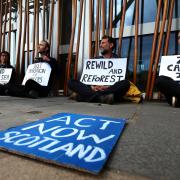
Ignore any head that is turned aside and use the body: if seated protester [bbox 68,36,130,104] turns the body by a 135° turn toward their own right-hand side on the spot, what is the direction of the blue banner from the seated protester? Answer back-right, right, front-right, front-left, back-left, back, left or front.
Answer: back-left

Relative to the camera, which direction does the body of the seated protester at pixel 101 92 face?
toward the camera

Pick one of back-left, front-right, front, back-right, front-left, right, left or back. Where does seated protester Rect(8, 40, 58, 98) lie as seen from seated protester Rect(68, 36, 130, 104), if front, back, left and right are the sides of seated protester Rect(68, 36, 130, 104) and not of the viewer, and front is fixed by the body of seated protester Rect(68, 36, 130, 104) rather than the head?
back-right
